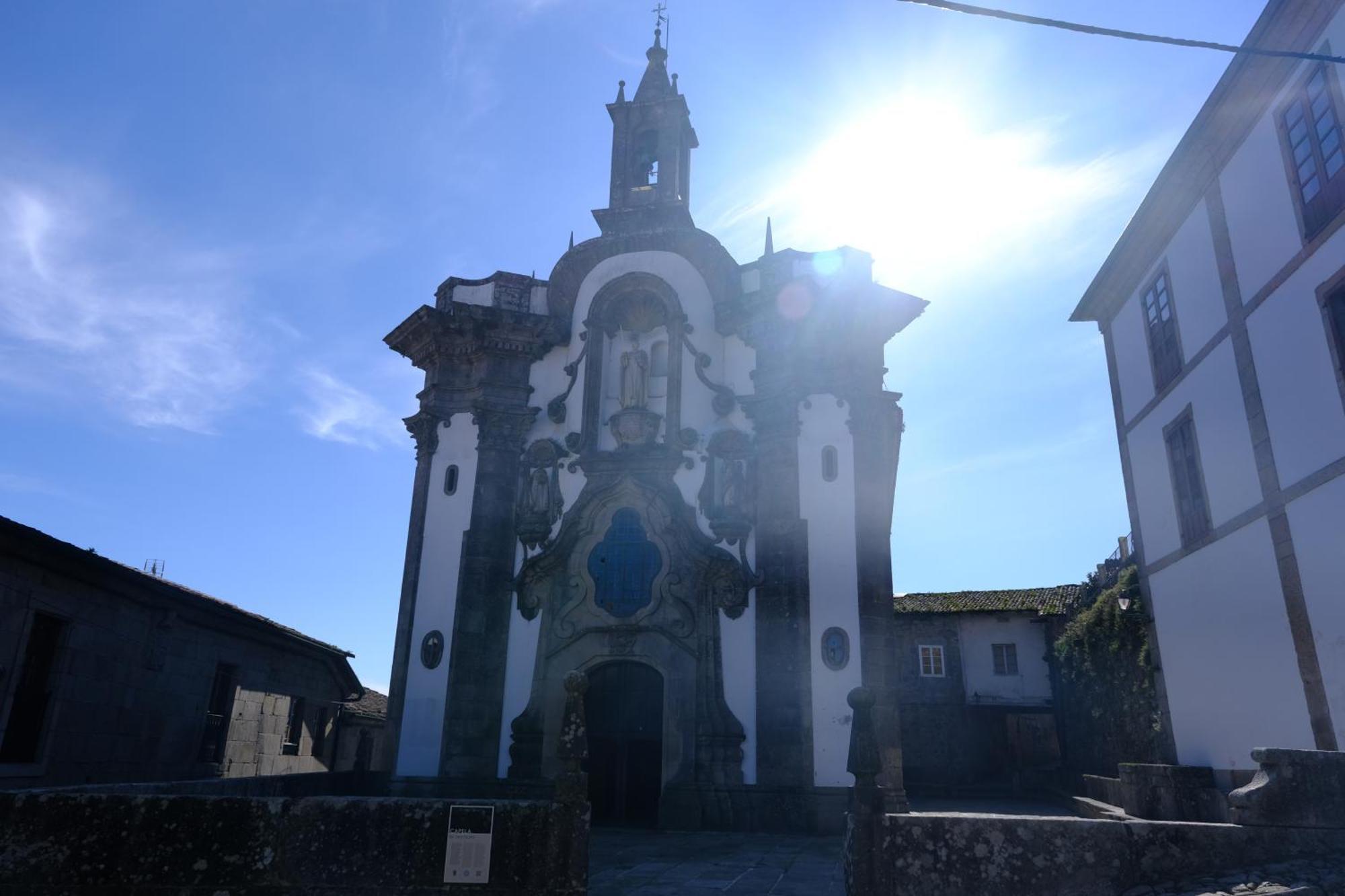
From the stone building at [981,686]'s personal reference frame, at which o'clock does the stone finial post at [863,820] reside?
The stone finial post is roughly at 12 o'clock from the stone building.

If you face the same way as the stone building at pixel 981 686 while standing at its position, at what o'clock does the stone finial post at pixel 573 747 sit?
The stone finial post is roughly at 12 o'clock from the stone building.

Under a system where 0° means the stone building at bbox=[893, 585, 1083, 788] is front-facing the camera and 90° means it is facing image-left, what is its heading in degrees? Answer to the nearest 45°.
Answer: approximately 0°

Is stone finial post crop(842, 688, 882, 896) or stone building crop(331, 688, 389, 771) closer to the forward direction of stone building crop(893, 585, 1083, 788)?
the stone finial post

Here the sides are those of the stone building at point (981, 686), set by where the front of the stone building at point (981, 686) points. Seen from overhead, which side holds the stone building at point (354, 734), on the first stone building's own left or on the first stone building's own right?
on the first stone building's own right
